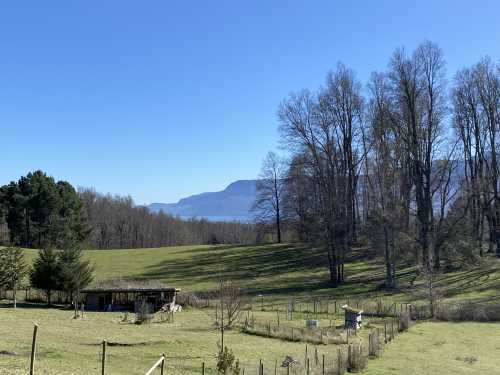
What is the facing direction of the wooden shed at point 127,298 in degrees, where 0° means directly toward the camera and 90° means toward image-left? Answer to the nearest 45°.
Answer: approximately 0°

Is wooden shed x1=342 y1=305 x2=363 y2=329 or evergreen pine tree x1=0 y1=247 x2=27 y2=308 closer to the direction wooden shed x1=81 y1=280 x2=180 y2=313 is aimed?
the wooden shed

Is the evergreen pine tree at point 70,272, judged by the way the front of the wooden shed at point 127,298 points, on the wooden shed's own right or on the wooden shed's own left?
on the wooden shed's own right

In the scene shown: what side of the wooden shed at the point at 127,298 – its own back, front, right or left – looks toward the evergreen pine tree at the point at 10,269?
right

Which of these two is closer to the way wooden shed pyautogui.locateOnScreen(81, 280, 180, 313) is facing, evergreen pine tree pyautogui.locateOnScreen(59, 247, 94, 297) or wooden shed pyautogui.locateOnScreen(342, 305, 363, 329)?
the wooden shed
